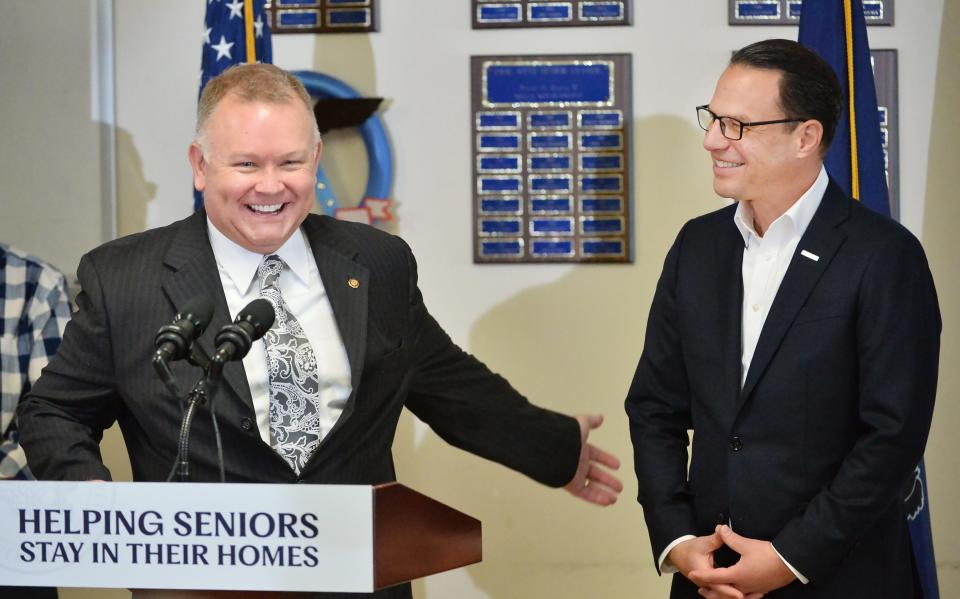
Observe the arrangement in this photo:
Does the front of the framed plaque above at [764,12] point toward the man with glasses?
yes

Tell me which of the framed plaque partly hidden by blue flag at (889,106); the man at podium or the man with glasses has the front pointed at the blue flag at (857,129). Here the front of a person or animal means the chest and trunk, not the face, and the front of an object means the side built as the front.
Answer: the framed plaque partly hidden by blue flag

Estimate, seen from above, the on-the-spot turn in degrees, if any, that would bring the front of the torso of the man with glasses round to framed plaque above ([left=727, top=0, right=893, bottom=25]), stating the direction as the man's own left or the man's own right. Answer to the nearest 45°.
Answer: approximately 135° to the man's own right

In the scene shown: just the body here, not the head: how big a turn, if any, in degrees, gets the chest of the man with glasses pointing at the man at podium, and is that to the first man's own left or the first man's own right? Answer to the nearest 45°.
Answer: approximately 45° to the first man's own right

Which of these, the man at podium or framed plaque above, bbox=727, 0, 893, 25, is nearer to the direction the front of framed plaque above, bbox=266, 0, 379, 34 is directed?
the man at podium

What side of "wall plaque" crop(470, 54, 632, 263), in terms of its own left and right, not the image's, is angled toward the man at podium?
front

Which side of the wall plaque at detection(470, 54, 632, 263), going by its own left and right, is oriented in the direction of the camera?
front

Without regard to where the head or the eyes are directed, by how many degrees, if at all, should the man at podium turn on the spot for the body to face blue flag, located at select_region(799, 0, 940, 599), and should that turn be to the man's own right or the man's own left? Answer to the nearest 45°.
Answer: approximately 135° to the man's own left

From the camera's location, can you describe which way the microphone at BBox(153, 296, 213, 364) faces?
facing away from the viewer and to the right of the viewer

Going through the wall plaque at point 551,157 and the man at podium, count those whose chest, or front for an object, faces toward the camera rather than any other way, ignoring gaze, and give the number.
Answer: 2
